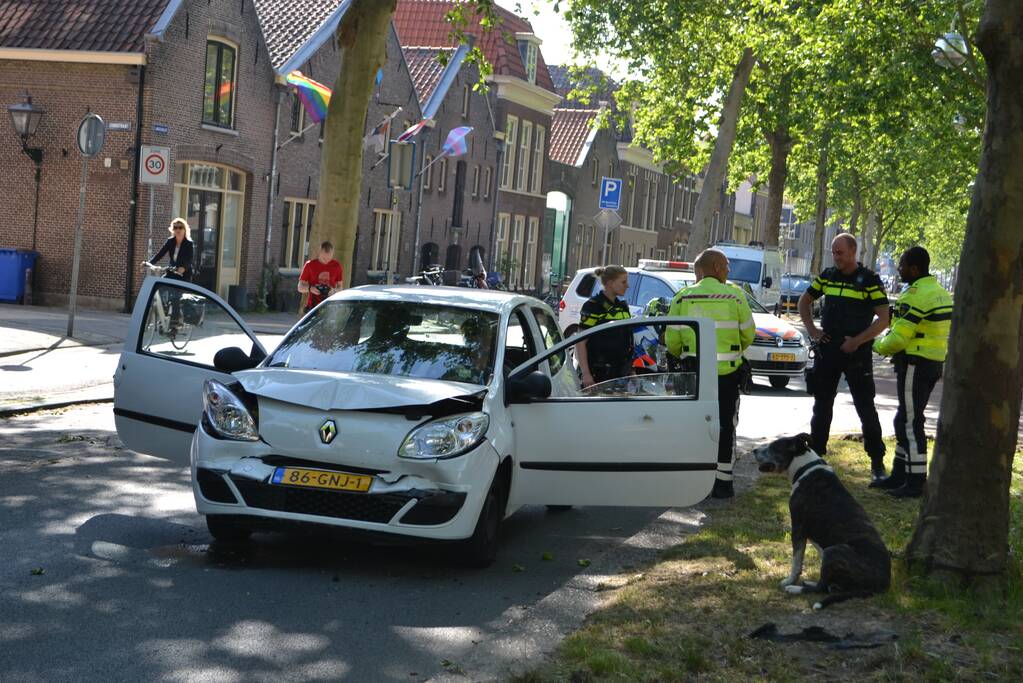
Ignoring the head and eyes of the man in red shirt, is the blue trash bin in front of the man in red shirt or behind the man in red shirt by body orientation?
behind

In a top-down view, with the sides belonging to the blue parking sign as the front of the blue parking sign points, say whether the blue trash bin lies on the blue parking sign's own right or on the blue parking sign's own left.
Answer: on the blue parking sign's own right

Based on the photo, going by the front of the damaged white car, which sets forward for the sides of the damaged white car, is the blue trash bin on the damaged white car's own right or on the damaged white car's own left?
on the damaged white car's own right

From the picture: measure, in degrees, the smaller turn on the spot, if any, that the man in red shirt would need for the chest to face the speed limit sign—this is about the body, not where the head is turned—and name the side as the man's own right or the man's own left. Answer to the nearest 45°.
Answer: approximately 135° to the man's own right

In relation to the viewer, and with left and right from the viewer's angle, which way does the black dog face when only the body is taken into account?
facing to the left of the viewer
